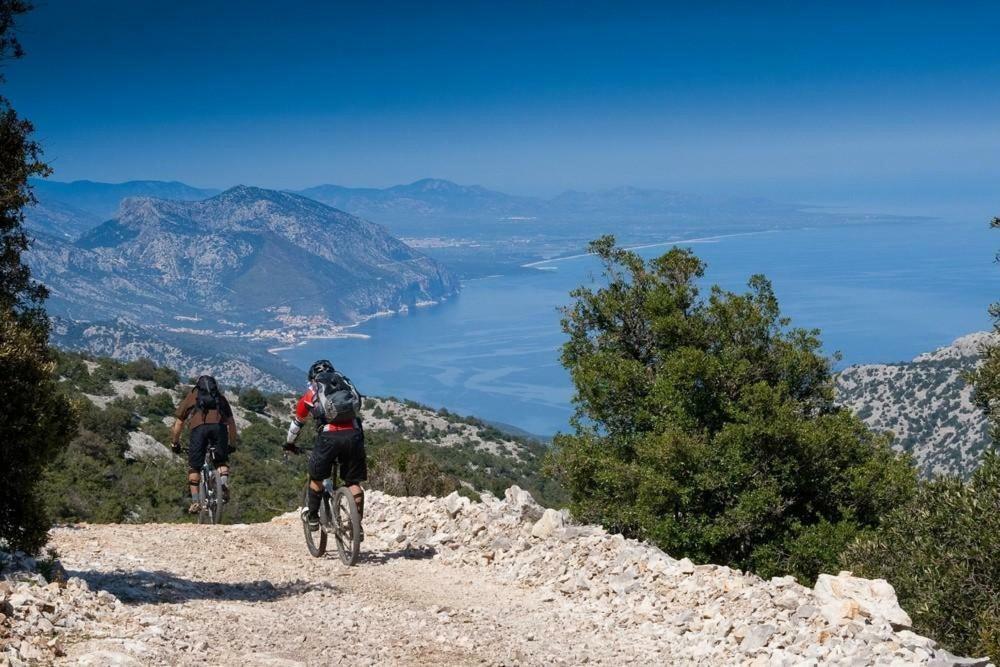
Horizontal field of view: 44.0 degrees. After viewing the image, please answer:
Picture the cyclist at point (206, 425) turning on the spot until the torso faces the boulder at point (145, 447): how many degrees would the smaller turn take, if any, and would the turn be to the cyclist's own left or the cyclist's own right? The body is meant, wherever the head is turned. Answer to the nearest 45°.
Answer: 0° — they already face it

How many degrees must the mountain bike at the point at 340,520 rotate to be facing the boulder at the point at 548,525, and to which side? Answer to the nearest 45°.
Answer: approximately 135° to its right

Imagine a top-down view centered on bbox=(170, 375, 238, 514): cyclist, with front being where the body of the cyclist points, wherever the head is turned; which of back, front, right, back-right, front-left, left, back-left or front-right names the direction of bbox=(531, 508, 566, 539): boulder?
back-right

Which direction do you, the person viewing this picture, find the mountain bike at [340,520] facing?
facing away from the viewer and to the left of the viewer

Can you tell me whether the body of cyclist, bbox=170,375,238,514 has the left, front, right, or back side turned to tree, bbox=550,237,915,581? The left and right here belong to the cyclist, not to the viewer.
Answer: right

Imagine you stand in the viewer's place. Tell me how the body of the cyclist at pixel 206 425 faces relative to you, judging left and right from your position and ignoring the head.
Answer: facing away from the viewer

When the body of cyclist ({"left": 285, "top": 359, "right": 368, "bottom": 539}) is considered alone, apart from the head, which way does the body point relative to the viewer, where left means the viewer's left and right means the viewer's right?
facing away from the viewer and to the left of the viewer

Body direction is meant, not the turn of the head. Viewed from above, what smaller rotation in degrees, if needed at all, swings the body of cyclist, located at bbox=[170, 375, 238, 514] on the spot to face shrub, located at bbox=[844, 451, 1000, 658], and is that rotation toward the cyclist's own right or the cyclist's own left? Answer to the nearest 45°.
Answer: approximately 135° to the cyclist's own right

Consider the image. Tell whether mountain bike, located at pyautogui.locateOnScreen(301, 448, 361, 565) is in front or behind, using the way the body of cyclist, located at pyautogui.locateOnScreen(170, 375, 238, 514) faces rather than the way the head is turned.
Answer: behind

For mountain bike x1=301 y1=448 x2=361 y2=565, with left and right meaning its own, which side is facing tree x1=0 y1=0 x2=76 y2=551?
left

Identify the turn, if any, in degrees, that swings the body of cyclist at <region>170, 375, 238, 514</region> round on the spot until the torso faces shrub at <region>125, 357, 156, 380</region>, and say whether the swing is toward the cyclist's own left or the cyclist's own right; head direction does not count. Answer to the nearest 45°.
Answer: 0° — they already face it

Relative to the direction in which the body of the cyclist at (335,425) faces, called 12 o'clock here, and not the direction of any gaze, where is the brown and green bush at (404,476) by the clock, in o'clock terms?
The brown and green bush is roughly at 2 o'clock from the cyclist.
